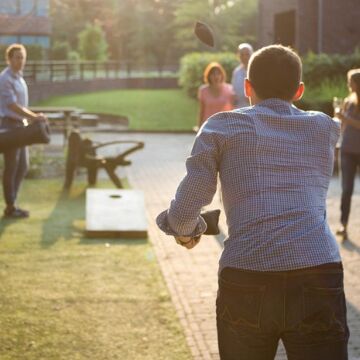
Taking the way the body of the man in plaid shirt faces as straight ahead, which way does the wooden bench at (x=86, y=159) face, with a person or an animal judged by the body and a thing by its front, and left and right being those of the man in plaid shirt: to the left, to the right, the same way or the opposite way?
to the right

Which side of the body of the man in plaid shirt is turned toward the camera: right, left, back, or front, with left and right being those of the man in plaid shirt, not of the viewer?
back

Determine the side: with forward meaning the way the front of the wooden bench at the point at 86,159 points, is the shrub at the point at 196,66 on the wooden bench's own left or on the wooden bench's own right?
on the wooden bench's own left

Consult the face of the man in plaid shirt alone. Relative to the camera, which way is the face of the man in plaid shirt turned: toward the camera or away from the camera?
away from the camera

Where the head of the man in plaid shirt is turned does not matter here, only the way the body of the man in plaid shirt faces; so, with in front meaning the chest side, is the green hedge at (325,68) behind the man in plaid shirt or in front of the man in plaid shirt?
in front

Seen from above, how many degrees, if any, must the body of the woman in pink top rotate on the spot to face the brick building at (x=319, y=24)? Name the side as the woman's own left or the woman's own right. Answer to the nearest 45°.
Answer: approximately 180°

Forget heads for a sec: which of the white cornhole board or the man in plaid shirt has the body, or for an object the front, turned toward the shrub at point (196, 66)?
the man in plaid shirt

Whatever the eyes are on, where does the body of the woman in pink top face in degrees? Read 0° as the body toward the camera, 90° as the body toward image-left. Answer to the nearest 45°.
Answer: approximately 0°
